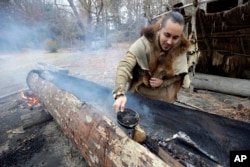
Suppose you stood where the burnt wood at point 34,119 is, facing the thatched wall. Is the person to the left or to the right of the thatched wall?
right

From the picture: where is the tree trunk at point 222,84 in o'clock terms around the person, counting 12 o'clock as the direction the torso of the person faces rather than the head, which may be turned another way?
The tree trunk is roughly at 7 o'clock from the person.

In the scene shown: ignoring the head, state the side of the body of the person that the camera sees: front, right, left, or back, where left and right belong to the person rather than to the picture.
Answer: front

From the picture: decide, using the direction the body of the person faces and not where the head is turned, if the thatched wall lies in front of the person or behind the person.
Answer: behind

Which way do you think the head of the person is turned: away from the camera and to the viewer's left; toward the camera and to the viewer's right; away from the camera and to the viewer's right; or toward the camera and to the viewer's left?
toward the camera and to the viewer's left
